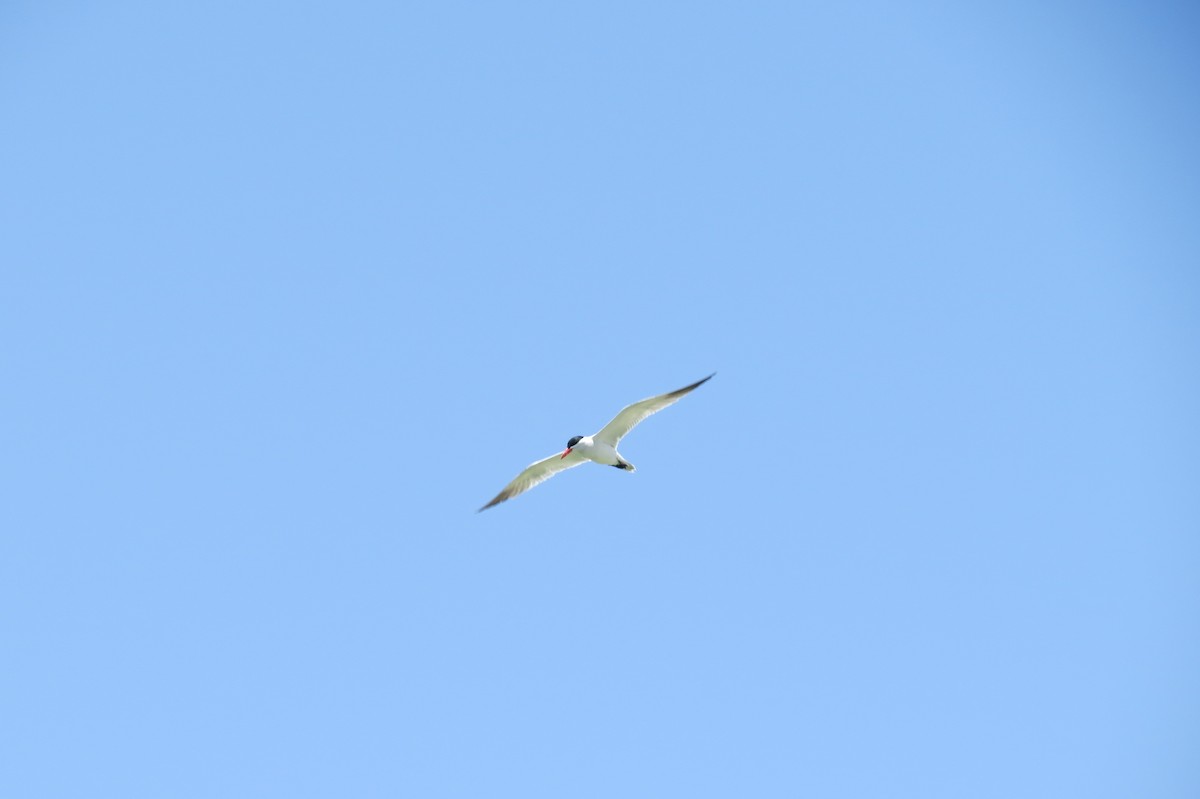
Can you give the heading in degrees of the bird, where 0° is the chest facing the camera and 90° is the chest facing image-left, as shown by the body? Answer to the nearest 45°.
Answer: approximately 45°
